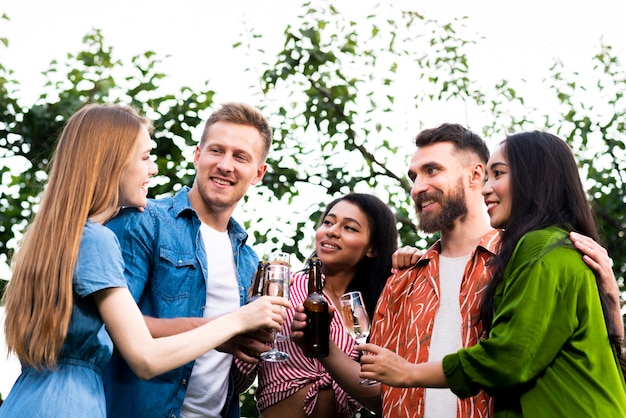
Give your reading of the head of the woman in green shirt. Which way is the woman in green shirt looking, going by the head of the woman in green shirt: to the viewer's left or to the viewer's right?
to the viewer's left

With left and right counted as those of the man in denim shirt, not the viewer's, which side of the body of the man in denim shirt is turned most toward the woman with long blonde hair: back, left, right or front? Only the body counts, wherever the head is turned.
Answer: right

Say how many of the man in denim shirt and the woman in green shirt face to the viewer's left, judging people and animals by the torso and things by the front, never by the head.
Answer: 1

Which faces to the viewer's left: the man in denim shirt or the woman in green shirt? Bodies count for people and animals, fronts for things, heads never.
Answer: the woman in green shirt

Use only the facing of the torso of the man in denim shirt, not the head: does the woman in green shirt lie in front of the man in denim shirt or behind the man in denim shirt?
in front

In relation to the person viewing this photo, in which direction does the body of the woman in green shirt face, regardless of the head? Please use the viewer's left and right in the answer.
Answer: facing to the left of the viewer

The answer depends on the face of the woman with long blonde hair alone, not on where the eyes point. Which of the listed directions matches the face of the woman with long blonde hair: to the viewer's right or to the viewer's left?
to the viewer's right

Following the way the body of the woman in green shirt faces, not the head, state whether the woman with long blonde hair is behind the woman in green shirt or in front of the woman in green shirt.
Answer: in front
